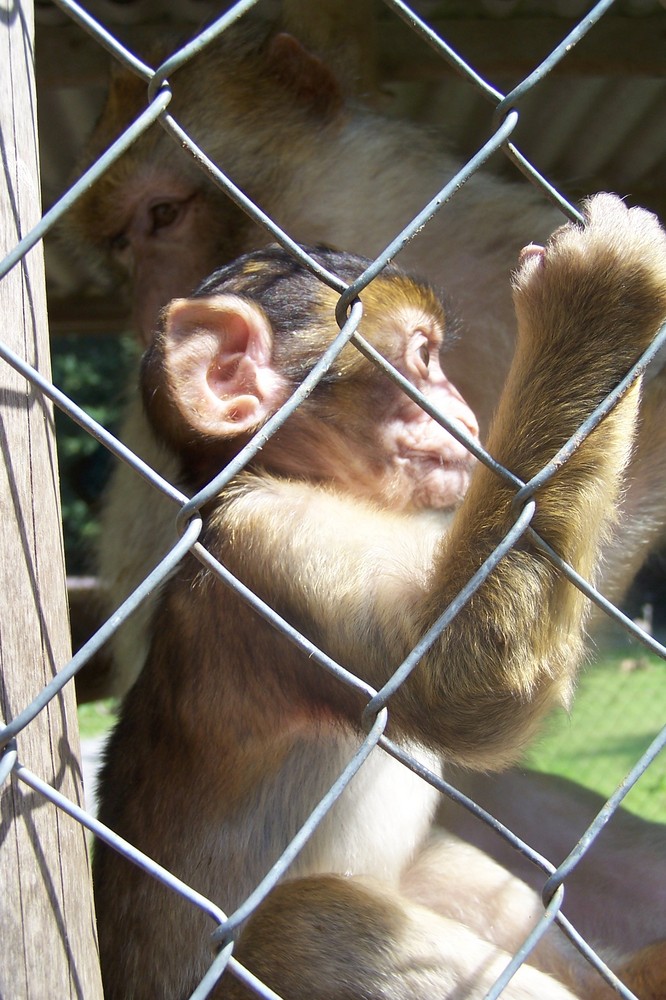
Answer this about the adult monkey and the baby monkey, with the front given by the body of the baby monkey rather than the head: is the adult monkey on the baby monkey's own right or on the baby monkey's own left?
on the baby monkey's own left

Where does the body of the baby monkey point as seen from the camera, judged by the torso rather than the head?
to the viewer's right

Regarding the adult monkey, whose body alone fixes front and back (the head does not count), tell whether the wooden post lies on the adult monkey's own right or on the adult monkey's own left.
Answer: on the adult monkey's own left

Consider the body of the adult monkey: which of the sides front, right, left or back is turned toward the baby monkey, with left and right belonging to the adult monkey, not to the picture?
left

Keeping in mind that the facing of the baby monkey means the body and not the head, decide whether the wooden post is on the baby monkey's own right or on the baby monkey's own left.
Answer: on the baby monkey's own right

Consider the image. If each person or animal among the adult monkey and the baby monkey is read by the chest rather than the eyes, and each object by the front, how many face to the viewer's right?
1

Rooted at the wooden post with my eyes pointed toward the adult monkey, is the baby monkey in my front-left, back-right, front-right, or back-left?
front-right

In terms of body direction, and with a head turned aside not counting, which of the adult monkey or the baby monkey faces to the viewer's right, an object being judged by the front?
the baby monkey
